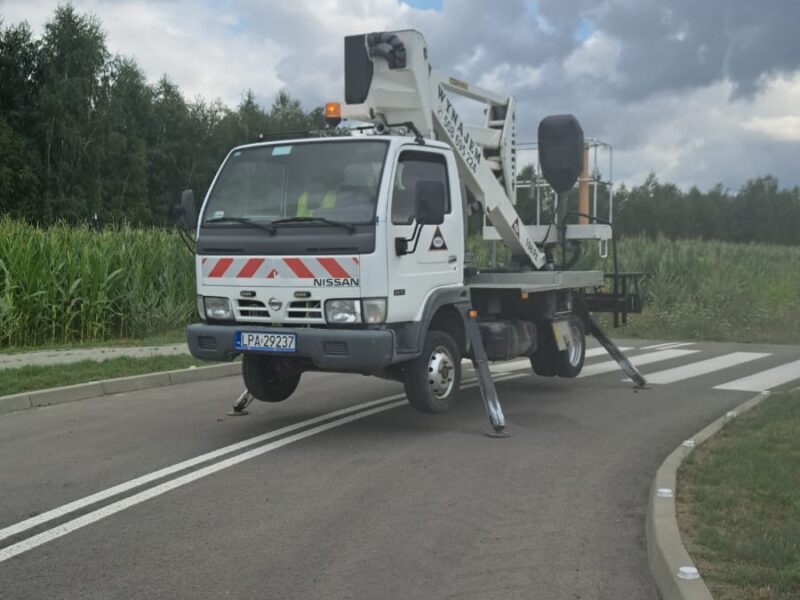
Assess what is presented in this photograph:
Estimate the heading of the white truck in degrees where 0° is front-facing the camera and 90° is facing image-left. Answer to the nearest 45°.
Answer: approximately 45°

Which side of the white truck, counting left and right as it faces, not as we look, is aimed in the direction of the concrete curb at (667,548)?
left
